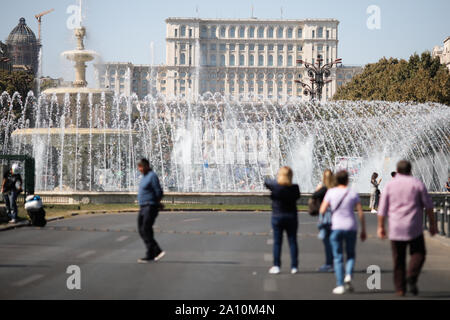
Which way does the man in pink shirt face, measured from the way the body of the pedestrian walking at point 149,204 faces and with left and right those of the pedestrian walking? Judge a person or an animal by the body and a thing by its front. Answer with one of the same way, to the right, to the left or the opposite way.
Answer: to the right

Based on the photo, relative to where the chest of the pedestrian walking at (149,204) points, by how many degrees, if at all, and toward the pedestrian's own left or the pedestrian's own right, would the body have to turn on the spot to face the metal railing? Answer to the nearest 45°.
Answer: approximately 135° to the pedestrian's own right

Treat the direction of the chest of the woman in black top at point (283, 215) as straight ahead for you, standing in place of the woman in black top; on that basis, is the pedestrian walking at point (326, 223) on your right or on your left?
on your right

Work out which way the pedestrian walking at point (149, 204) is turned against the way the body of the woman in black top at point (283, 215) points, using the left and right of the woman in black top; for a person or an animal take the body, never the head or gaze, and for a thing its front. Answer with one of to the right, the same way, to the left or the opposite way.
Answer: to the left

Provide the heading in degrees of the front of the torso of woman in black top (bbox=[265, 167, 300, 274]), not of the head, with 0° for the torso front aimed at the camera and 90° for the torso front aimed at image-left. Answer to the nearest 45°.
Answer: approximately 180°

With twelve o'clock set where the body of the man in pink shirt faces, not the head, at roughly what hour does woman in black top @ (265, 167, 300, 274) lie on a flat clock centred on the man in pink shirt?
The woman in black top is roughly at 10 o'clock from the man in pink shirt.

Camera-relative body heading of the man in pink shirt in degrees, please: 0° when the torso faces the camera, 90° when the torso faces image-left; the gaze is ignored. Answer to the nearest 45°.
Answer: approximately 180°

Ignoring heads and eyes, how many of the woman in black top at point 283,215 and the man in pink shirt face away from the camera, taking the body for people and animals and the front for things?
2

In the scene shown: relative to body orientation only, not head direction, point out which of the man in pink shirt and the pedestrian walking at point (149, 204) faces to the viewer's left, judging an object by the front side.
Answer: the pedestrian walking
